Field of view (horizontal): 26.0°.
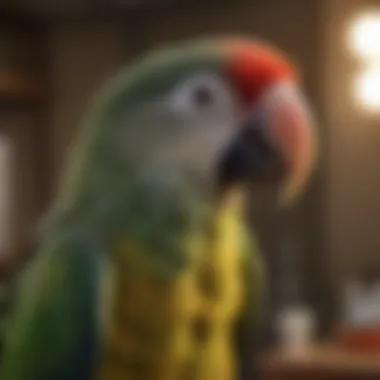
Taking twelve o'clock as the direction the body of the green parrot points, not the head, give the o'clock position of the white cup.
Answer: The white cup is roughly at 8 o'clock from the green parrot.

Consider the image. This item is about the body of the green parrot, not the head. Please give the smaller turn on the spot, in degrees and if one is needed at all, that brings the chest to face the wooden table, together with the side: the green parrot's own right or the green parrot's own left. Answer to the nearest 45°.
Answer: approximately 135° to the green parrot's own left

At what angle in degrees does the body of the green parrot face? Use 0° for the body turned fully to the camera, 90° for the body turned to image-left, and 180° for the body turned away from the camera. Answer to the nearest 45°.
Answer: approximately 315°
